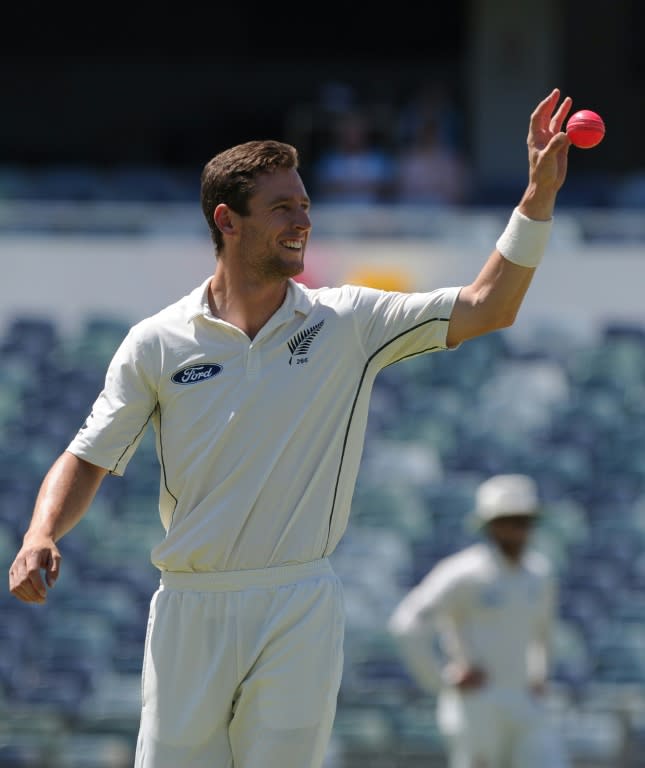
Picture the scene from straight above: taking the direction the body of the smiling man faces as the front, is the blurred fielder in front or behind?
behind

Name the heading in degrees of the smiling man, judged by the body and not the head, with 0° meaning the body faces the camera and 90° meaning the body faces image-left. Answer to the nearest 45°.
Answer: approximately 0°

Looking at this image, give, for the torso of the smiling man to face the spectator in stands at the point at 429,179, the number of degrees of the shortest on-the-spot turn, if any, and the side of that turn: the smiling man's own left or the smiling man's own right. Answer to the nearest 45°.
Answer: approximately 180°

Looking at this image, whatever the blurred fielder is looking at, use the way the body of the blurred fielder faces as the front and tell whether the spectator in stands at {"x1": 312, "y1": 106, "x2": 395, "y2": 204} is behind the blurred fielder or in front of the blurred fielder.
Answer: behind

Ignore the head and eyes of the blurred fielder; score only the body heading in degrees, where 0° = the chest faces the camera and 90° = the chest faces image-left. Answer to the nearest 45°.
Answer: approximately 315°

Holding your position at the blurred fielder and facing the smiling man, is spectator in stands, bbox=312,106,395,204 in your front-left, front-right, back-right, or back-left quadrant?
back-right

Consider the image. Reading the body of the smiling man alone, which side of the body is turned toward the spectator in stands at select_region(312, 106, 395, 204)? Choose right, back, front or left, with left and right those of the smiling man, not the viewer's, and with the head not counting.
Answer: back

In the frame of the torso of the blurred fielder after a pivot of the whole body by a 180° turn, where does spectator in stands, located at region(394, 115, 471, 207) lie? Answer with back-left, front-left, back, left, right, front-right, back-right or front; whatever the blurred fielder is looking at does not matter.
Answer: front-right

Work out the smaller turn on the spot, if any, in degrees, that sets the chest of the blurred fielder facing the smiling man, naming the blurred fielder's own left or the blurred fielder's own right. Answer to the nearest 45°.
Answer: approximately 45° to the blurred fielder's own right
